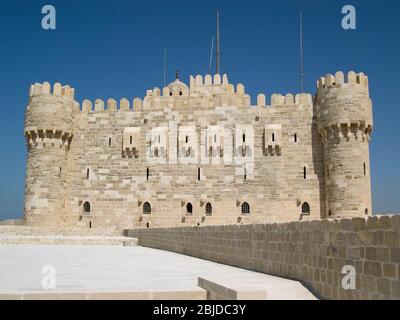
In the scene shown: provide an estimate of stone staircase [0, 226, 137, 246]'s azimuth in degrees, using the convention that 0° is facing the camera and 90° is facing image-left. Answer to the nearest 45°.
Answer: approximately 0°

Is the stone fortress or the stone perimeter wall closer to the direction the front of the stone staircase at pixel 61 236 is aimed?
the stone perimeter wall

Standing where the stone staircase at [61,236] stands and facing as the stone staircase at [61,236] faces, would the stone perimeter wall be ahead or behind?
ahead
